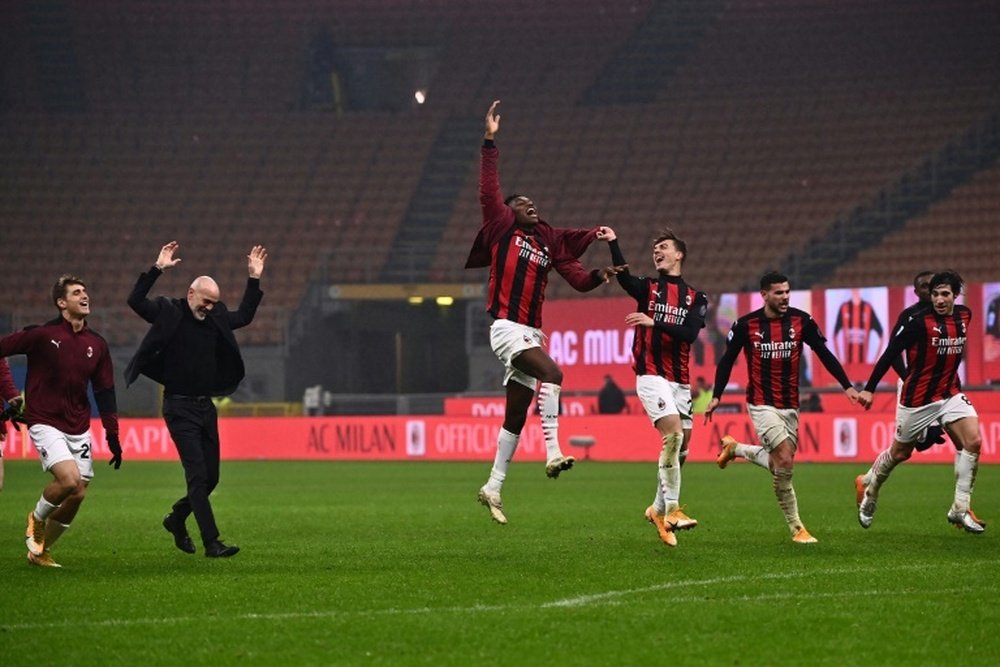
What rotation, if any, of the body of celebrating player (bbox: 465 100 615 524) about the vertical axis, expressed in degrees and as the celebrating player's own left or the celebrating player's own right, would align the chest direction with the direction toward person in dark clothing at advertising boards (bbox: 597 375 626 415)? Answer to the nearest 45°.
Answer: approximately 135° to the celebrating player's own left

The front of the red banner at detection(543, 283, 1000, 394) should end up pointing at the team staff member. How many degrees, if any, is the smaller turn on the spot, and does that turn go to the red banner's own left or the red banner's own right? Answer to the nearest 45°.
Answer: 0° — it already faces them

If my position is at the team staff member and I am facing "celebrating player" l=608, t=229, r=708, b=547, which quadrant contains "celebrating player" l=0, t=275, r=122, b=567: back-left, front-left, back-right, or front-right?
back-right

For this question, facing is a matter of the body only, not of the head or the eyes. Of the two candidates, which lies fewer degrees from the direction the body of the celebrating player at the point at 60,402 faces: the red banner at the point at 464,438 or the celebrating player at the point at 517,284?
the celebrating player

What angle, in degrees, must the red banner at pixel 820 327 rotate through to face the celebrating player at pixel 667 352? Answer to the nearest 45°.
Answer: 0° — it already faces them

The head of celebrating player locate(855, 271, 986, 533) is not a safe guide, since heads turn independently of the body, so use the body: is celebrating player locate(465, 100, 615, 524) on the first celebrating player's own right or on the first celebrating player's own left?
on the first celebrating player's own right

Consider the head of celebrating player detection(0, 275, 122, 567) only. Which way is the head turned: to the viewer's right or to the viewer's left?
to the viewer's right

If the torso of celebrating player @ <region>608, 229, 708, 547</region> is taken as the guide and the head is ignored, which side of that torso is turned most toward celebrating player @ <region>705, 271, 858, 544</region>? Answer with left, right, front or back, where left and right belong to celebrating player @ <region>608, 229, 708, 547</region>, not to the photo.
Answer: left

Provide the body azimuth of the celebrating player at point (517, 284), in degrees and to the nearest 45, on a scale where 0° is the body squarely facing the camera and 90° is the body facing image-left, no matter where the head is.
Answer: approximately 315°

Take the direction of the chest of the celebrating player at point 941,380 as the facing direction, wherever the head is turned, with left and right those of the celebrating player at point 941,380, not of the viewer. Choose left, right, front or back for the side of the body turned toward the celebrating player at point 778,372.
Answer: right
